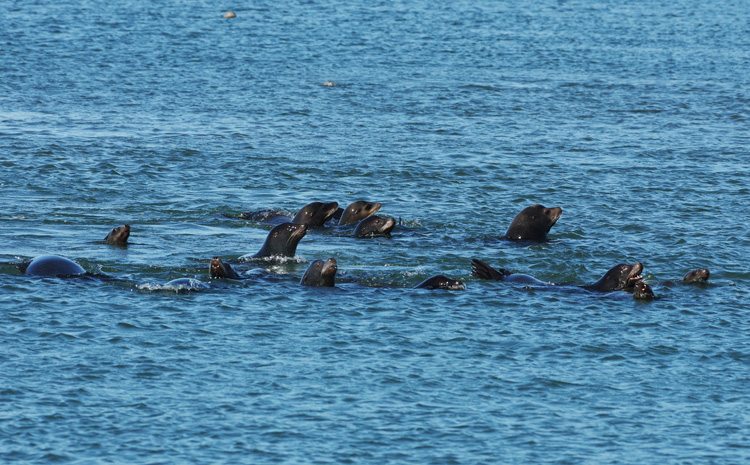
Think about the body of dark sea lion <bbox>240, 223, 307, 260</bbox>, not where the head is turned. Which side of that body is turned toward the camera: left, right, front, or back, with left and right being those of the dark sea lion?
right

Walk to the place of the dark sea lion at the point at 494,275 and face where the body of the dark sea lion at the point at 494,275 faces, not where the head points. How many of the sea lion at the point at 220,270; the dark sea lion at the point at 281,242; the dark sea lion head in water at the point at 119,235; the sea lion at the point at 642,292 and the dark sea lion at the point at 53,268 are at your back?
4

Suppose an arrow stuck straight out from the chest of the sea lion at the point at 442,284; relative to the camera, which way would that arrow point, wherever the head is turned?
to the viewer's right

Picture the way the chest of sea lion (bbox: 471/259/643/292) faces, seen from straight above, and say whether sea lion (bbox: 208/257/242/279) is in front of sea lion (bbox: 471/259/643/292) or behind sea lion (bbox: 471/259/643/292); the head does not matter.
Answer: behind

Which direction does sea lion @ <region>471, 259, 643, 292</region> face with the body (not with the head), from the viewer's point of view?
to the viewer's right
